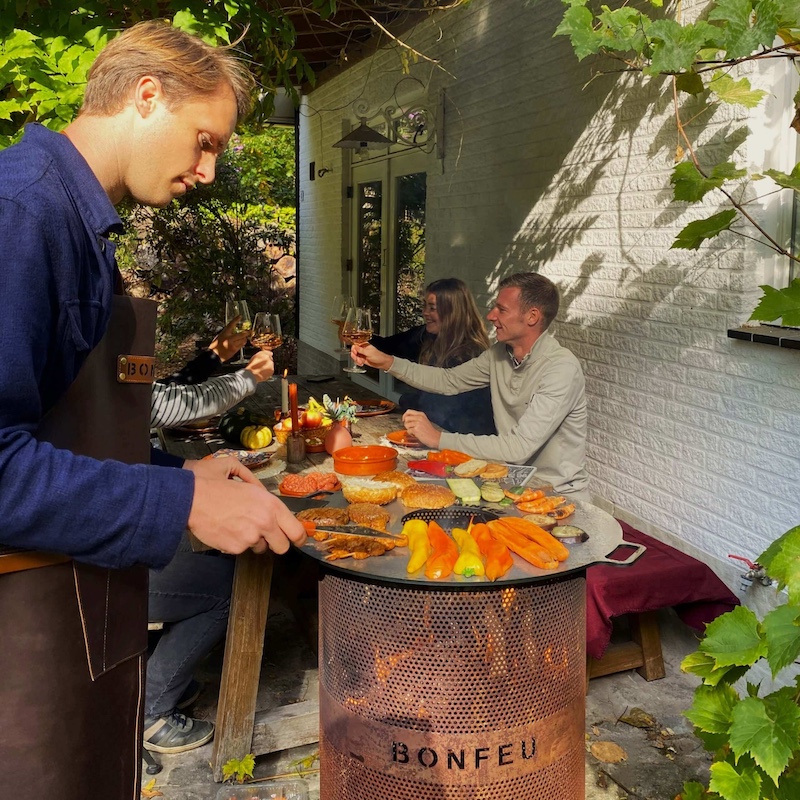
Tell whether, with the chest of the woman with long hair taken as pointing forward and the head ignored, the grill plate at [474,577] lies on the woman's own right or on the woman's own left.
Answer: on the woman's own left
